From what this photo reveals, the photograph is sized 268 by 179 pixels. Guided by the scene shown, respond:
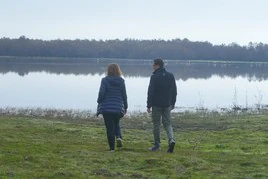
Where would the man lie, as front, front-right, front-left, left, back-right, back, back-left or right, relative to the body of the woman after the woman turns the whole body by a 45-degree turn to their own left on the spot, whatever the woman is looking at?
back-right

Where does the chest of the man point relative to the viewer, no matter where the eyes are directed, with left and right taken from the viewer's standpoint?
facing away from the viewer and to the left of the viewer

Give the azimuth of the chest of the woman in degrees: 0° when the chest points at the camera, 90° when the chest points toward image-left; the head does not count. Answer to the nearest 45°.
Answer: approximately 180°
